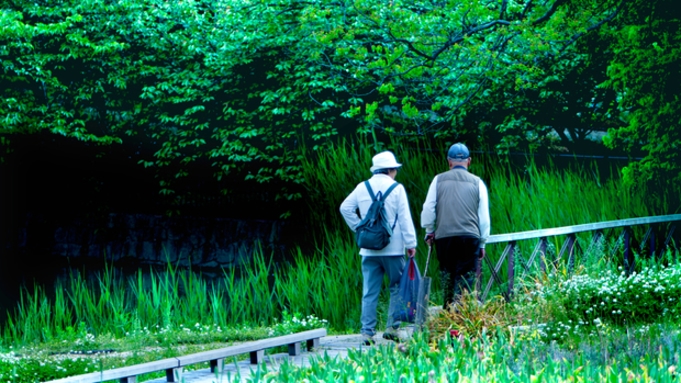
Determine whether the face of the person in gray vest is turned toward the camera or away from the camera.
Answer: away from the camera

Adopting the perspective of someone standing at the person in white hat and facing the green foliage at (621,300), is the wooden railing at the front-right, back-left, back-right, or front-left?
front-left

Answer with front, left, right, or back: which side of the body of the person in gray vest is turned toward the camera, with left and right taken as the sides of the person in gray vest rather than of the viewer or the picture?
back

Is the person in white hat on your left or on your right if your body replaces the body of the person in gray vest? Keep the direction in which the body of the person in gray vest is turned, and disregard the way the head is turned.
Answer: on your left

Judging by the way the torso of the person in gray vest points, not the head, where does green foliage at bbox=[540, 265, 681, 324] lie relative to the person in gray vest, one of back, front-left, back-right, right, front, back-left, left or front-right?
right
